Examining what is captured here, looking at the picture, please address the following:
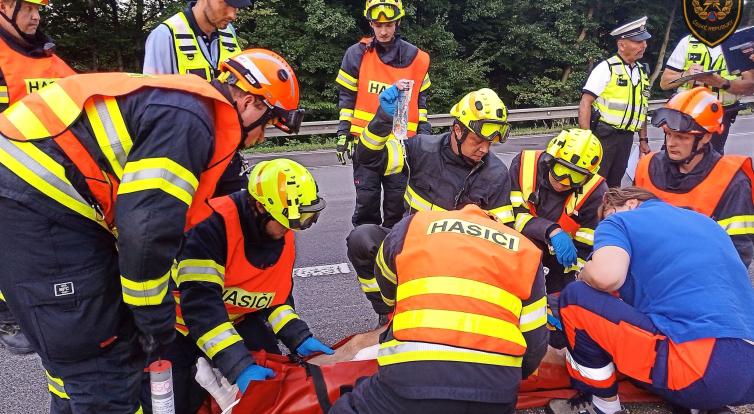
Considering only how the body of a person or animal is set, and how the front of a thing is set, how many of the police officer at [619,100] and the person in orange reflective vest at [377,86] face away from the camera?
0

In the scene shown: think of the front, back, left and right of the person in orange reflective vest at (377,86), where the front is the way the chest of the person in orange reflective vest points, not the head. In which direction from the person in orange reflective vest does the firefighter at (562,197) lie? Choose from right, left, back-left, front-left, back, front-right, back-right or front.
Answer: front-left

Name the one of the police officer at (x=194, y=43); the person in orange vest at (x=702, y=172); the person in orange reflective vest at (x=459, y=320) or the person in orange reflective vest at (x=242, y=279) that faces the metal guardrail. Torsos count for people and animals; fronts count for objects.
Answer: the person in orange reflective vest at (x=459, y=320)

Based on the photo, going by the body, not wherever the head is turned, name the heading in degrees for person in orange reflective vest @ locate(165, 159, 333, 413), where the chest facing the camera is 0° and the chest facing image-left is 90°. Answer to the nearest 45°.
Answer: approximately 315°

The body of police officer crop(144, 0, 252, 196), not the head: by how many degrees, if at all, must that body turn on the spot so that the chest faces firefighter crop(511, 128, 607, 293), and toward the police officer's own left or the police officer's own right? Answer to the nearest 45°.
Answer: approximately 45° to the police officer's own left

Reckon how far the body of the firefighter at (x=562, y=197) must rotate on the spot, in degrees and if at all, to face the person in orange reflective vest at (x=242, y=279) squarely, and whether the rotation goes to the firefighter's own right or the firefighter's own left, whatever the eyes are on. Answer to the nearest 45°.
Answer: approximately 45° to the firefighter's own right

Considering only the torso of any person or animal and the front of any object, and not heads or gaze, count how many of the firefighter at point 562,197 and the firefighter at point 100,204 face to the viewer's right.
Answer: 1

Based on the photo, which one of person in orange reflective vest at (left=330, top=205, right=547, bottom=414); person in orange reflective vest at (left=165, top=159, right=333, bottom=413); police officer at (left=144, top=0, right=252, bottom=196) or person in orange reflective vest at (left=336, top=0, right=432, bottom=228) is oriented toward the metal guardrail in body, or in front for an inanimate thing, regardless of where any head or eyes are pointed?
person in orange reflective vest at (left=330, top=205, right=547, bottom=414)

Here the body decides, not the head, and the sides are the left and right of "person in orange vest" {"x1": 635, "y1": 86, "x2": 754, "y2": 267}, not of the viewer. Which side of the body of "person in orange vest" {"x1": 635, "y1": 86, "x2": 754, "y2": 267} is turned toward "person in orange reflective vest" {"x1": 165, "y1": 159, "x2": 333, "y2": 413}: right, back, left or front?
front

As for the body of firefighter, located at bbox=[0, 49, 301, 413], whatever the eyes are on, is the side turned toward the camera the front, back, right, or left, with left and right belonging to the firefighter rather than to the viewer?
right

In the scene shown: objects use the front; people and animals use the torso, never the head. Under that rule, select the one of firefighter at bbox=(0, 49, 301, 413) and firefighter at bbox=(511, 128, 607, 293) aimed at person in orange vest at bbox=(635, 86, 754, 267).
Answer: firefighter at bbox=(0, 49, 301, 413)

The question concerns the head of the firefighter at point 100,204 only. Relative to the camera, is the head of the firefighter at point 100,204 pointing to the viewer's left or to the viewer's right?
to the viewer's right

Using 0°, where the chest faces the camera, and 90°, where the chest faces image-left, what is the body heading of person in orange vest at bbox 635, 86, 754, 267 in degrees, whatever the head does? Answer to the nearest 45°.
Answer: approximately 45°
